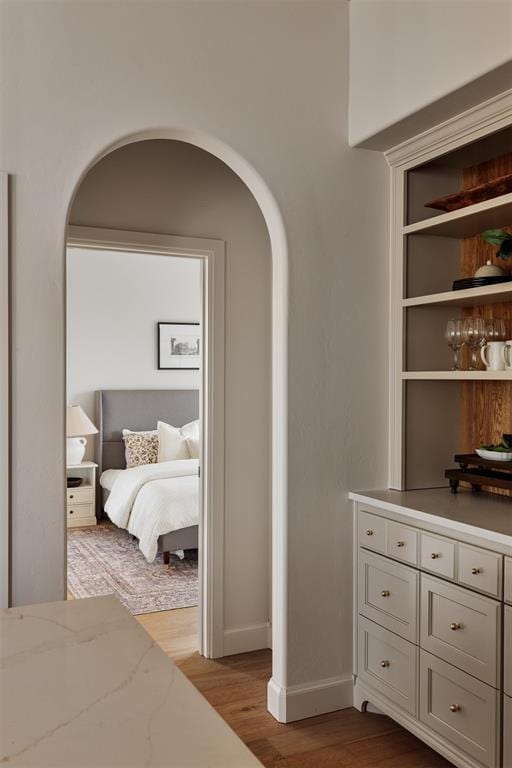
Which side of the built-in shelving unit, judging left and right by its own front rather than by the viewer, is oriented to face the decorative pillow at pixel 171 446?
right

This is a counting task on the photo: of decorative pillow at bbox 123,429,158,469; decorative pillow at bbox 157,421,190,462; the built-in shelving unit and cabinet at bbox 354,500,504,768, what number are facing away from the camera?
0

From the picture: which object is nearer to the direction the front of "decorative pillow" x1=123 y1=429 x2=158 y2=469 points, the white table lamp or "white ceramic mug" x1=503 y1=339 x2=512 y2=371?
the white ceramic mug

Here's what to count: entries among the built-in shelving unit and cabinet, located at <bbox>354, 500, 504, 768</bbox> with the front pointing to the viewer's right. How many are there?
0

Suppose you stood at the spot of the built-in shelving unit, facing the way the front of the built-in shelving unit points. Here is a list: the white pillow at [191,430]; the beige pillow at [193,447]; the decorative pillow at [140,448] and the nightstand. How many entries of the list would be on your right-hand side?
4

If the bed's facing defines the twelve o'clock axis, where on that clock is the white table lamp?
The white table lamp is roughly at 5 o'clock from the bed.

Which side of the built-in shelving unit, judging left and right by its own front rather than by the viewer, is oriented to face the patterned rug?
right

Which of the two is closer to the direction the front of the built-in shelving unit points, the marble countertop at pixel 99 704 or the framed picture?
the marble countertop

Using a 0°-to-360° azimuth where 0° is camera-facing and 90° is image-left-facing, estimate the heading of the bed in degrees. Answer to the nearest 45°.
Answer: approximately 315°

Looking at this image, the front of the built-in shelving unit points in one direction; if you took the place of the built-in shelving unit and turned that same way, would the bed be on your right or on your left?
on your right

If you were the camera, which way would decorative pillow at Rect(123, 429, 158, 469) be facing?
facing the viewer and to the right of the viewer

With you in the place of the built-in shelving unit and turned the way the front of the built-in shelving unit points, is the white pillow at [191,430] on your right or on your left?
on your right

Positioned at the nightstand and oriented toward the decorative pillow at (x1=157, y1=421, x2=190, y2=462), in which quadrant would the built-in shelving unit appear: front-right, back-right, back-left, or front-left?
front-right

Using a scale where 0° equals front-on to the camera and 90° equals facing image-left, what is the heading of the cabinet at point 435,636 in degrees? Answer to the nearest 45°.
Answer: approximately 45°

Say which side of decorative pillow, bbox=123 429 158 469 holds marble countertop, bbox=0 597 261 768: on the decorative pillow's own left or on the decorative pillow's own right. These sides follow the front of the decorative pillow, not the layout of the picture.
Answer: on the decorative pillow's own right
